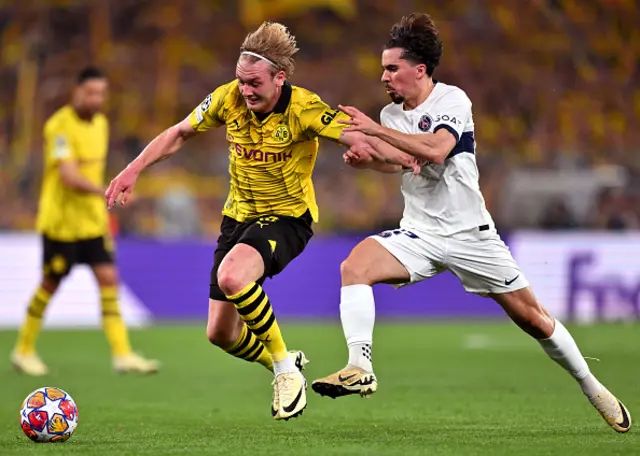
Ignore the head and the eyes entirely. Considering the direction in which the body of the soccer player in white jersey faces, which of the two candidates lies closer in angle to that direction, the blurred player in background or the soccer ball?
the soccer ball

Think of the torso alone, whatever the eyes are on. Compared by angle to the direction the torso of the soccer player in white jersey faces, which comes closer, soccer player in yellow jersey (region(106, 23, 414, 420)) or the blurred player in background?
the soccer player in yellow jersey

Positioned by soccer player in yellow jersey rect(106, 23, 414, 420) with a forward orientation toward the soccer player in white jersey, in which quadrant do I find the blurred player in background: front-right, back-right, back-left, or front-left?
back-left

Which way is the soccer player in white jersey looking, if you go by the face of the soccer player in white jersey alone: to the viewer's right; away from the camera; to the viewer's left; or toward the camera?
to the viewer's left

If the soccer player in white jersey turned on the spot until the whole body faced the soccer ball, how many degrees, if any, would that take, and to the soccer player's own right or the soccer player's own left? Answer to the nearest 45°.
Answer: approximately 45° to the soccer player's own right

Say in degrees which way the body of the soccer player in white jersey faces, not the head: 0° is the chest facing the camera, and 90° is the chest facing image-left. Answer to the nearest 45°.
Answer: approximately 45°

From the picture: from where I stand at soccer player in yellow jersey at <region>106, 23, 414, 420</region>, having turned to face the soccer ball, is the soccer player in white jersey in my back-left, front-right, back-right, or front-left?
back-left

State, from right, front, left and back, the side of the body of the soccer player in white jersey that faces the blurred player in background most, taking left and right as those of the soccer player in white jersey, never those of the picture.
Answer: right
